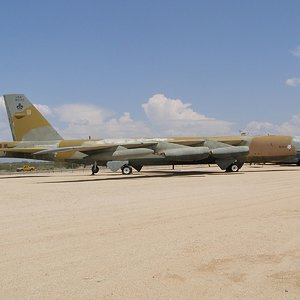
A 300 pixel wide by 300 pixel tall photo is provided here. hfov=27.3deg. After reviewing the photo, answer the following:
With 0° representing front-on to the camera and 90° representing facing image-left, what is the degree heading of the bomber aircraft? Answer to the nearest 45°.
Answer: approximately 270°
